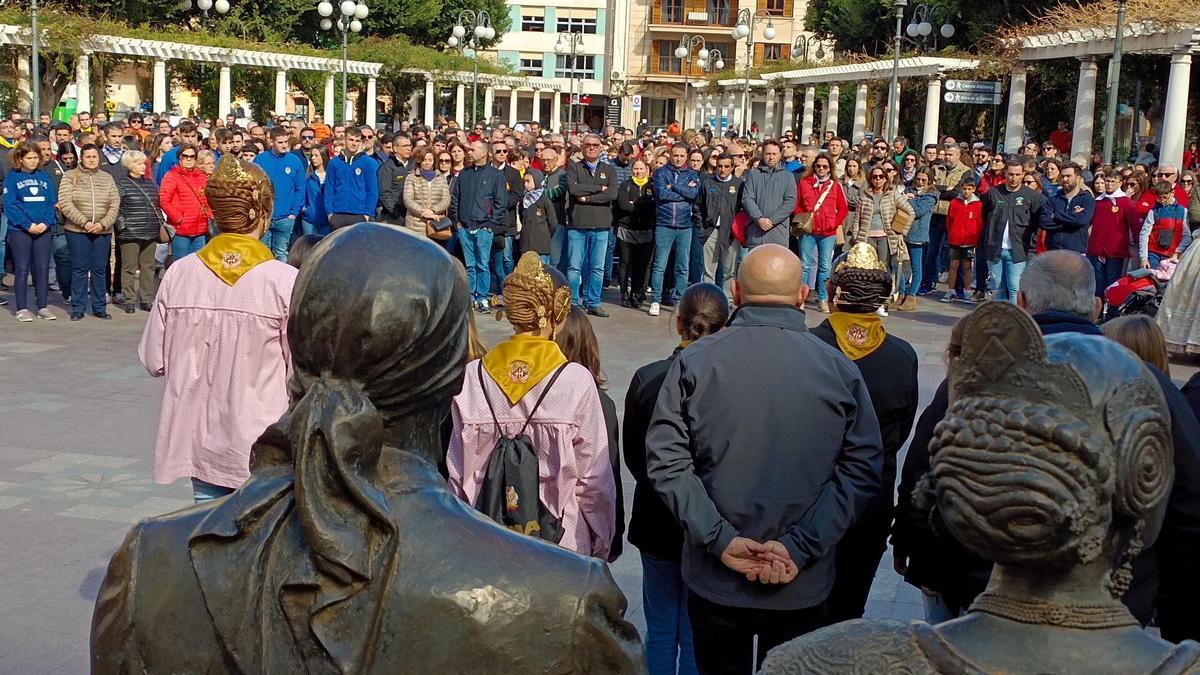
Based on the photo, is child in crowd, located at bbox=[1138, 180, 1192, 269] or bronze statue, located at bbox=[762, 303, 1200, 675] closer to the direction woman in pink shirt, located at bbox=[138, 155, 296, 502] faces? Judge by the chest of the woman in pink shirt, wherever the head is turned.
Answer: the child in crowd

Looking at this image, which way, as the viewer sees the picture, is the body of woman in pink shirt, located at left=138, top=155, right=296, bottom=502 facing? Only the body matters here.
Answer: away from the camera

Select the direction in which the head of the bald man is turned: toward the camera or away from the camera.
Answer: away from the camera

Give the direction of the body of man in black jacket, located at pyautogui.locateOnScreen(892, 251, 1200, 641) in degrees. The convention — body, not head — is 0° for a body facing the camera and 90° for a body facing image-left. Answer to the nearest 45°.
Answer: approximately 180°

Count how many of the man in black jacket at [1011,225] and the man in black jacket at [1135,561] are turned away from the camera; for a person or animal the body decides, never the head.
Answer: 1

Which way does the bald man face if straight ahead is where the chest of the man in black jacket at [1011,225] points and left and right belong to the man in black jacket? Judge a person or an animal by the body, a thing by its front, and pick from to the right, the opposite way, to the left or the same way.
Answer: the opposite way

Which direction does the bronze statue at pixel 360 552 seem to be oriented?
away from the camera

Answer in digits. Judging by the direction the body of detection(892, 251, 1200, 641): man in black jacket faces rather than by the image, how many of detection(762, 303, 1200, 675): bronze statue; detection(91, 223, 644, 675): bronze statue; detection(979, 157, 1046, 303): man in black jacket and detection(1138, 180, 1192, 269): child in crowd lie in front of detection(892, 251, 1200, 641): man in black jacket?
2

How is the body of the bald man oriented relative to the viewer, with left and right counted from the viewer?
facing away from the viewer

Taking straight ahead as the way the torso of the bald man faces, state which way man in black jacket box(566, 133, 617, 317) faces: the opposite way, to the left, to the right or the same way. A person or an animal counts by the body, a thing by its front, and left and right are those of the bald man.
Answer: the opposite way

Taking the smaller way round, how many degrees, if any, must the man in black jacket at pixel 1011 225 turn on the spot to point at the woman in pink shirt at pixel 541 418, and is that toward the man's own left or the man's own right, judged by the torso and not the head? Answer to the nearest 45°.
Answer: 0° — they already face them

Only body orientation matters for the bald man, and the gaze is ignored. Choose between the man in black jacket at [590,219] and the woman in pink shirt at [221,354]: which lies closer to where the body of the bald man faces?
the man in black jacket

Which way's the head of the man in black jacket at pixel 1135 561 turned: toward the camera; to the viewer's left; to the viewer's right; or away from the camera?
away from the camera
